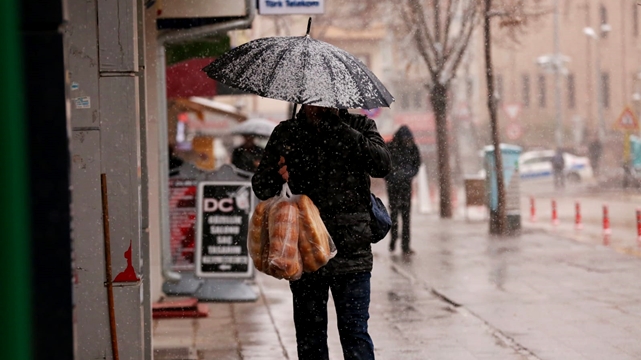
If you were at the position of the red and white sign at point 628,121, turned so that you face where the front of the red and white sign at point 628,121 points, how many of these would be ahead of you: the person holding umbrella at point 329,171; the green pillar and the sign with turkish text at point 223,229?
3

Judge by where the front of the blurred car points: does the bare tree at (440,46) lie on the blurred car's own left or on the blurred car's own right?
on the blurred car's own right

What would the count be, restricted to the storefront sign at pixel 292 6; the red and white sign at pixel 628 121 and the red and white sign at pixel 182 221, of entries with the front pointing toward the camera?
3

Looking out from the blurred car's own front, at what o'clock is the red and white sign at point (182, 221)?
The red and white sign is roughly at 3 o'clock from the blurred car.

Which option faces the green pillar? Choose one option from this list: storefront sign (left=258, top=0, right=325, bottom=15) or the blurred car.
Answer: the storefront sign

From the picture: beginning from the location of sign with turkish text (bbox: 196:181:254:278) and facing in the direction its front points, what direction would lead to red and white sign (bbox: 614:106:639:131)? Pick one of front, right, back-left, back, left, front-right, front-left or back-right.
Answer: back-left
